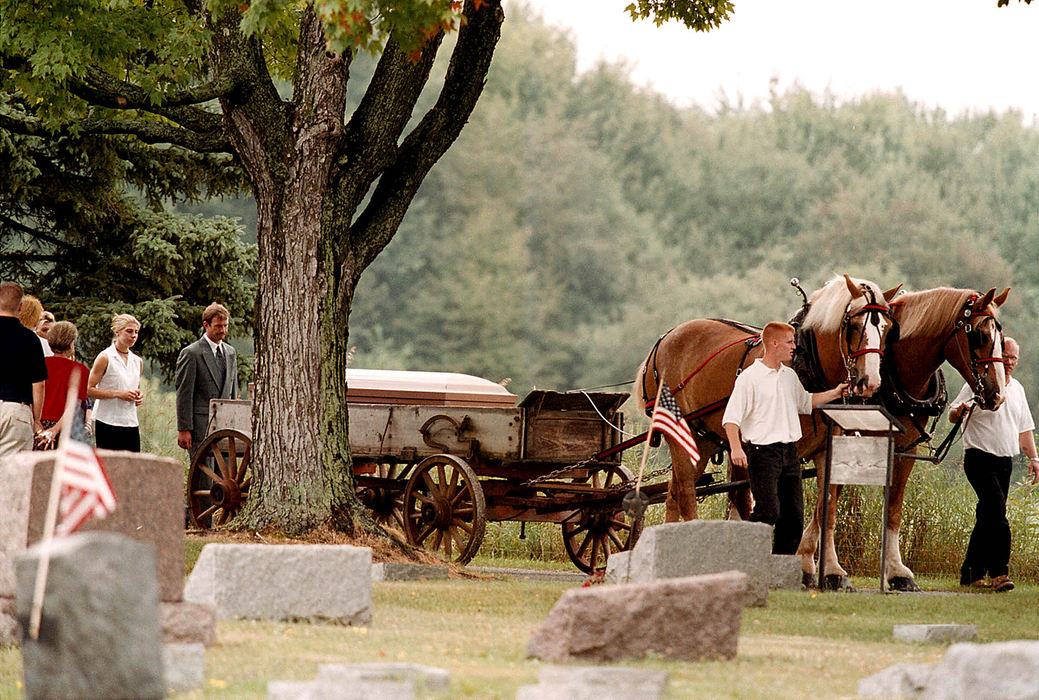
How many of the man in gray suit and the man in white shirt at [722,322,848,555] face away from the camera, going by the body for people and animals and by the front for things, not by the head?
0

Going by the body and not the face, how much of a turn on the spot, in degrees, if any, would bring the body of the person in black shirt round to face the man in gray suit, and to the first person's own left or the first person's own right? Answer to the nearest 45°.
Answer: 0° — they already face them

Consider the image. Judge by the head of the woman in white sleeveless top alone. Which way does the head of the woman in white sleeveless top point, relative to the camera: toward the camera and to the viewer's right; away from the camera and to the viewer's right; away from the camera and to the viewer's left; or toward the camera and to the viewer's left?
toward the camera and to the viewer's right

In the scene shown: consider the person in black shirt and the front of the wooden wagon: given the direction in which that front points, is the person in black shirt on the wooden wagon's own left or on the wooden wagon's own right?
on the wooden wagon's own right

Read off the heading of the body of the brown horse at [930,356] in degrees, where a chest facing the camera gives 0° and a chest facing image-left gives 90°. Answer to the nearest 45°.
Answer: approximately 315°
